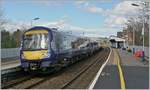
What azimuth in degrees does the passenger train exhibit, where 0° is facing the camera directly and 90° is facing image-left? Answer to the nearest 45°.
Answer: approximately 45°
